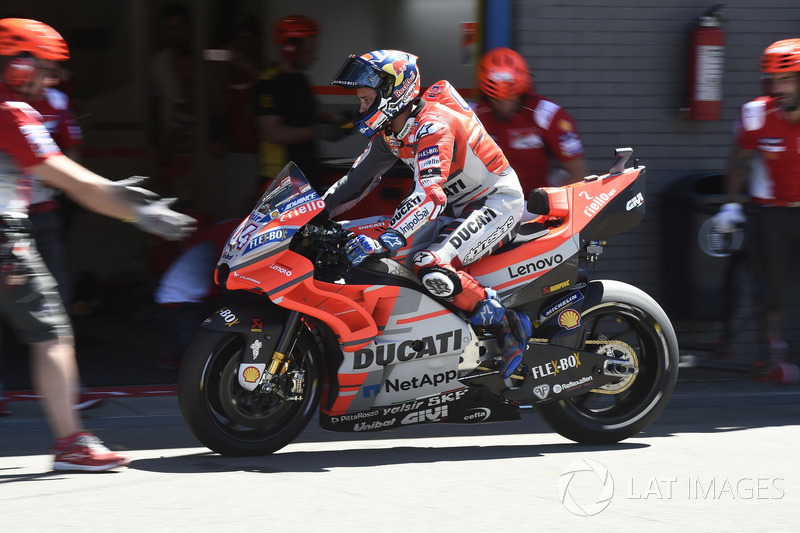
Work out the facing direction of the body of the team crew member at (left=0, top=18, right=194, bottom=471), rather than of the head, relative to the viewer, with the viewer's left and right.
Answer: facing to the right of the viewer

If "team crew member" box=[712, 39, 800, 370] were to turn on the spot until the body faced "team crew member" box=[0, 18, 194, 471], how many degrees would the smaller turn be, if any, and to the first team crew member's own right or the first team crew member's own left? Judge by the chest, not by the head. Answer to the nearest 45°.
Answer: approximately 45° to the first team crew member's own right

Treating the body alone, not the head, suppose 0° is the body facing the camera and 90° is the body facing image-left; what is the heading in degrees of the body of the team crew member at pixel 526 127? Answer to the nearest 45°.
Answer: approximately 45°

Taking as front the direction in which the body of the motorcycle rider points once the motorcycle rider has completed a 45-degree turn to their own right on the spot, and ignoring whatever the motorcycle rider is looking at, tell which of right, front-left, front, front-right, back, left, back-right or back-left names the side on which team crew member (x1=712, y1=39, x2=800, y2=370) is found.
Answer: right

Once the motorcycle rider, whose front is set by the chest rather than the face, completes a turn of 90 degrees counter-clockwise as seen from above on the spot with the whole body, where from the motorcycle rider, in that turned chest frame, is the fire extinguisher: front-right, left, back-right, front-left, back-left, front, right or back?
back-left

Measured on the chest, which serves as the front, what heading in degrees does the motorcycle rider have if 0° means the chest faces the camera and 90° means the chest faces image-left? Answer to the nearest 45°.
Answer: approximately 90°

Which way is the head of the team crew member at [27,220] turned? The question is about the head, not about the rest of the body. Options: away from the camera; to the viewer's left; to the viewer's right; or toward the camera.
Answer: to the viewer's right

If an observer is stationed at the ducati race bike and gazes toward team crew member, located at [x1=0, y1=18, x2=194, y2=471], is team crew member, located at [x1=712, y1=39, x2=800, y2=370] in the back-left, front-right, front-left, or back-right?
back-right
